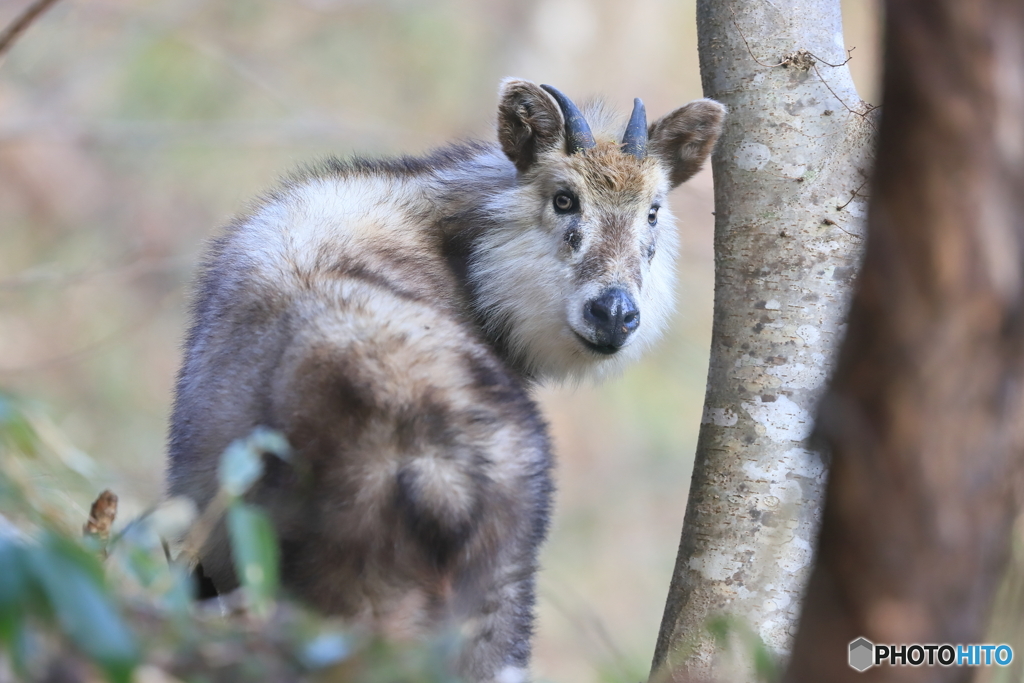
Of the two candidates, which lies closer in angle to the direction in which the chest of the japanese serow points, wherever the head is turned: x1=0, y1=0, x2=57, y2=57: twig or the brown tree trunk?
the twig

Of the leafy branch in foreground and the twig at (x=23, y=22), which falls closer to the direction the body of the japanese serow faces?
the twig

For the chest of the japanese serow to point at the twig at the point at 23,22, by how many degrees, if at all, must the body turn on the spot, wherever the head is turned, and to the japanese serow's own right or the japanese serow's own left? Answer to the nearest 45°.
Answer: approximately 45° to the japanese serow's own left

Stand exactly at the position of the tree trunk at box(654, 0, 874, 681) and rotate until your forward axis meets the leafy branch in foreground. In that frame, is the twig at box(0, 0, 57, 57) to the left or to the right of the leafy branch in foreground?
right
